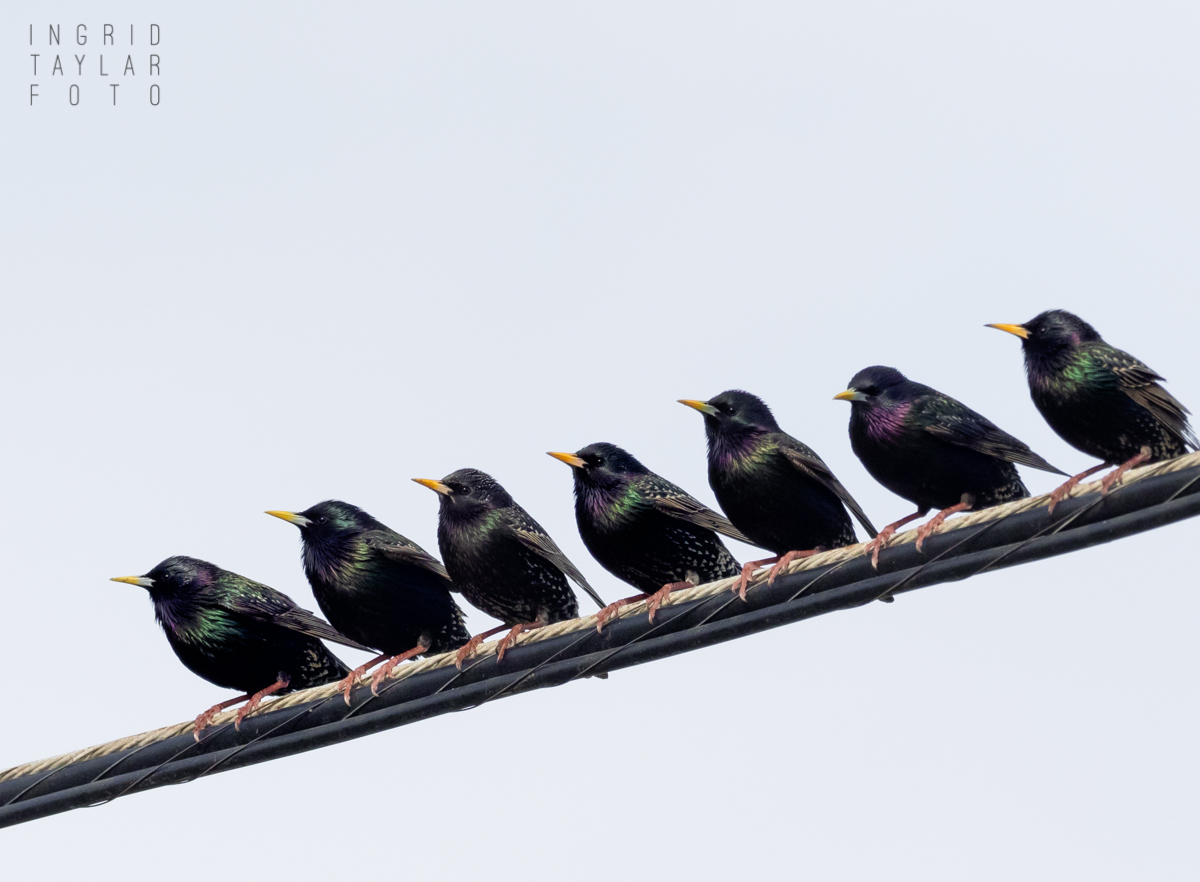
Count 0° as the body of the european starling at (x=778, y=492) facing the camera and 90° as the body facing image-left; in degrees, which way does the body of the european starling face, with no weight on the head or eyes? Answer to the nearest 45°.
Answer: approximately 45°

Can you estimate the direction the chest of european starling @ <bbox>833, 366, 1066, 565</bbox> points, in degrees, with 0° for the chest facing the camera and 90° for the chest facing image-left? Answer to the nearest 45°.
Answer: approximately 45°

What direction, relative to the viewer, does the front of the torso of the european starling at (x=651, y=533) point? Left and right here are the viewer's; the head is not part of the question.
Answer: facing the viewer and to the left of the viewer

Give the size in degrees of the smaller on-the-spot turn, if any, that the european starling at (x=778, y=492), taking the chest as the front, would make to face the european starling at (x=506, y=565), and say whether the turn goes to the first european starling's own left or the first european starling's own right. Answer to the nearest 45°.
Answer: approximately 45° to the first european starling's own right
